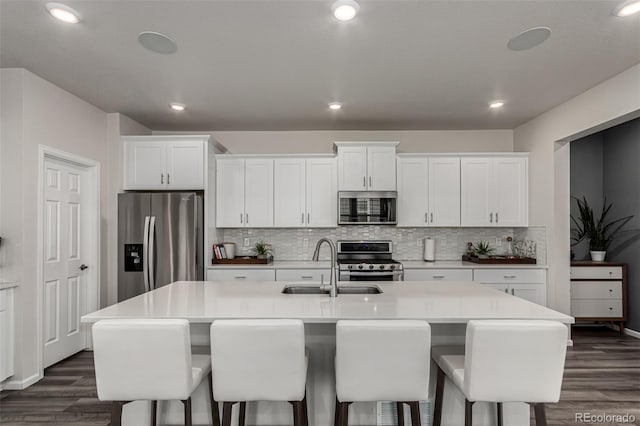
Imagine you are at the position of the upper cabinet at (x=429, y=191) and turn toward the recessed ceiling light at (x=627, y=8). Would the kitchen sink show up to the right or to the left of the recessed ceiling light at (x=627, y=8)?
right

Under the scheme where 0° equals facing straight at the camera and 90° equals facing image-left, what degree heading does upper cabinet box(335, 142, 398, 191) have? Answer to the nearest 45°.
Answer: approximately 0°

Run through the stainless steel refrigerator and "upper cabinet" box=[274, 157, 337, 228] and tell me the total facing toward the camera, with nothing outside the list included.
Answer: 2

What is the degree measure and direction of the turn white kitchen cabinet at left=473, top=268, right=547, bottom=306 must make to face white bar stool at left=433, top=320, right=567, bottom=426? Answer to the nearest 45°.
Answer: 0° — it already faces it

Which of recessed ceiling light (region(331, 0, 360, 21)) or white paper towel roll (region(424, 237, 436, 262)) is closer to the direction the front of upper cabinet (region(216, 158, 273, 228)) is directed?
the recessed ceiling light

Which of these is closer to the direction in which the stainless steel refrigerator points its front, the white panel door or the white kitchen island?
the white kitchen island

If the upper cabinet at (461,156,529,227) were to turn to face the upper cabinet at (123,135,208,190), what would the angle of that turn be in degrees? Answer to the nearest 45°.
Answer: approximately 45° to its right

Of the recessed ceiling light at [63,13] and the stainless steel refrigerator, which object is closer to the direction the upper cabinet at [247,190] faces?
the recessed ceiling light

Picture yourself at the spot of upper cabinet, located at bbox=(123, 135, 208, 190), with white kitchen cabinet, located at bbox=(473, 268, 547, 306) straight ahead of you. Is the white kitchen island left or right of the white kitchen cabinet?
right

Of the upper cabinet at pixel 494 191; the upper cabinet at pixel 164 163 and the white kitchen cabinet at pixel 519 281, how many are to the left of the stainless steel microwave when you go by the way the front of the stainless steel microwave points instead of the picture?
2

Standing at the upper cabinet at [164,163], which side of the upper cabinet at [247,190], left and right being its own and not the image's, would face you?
right

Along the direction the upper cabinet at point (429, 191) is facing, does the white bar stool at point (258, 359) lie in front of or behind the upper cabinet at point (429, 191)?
in front
